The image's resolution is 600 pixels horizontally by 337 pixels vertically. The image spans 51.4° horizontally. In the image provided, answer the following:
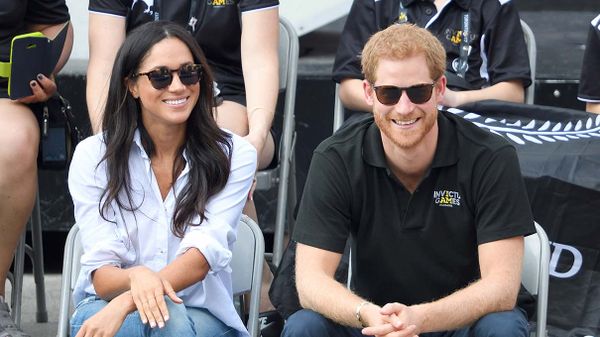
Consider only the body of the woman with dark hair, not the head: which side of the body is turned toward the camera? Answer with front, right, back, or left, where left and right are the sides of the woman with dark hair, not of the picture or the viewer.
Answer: front

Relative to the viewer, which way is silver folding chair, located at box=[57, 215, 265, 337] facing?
toward the camera

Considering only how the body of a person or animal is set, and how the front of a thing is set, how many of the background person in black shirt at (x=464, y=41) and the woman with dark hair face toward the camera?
2

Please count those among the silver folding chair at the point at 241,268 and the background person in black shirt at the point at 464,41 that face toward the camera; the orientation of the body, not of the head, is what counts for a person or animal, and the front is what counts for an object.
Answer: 2

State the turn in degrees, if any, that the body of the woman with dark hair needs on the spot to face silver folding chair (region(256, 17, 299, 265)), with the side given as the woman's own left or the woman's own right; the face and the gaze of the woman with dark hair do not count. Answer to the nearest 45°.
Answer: approximately 135° to the woman's own left

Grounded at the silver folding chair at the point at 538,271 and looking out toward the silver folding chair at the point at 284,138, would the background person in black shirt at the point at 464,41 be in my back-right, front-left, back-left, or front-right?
front-right

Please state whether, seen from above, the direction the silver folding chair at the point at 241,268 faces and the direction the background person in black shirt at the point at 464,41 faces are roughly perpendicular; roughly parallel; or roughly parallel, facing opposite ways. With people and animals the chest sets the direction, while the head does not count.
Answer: roughly parallel

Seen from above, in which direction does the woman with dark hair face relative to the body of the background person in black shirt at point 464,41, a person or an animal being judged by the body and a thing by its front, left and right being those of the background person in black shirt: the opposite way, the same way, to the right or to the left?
the same way

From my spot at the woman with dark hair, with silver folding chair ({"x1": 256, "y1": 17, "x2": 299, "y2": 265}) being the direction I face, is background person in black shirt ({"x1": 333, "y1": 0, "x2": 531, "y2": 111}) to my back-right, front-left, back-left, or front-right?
front-right

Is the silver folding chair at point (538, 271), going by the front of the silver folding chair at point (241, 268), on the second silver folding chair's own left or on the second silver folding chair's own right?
on the second silver folding chair's own left

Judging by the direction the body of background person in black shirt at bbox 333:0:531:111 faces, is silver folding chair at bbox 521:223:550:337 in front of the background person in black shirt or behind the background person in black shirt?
in front

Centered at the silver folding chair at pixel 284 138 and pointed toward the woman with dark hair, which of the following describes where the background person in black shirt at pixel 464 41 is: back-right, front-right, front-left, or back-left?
back-left

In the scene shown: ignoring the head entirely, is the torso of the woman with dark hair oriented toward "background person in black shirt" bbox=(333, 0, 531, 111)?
no

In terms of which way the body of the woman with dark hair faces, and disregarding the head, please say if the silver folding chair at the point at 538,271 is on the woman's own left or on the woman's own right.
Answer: on the woman's own left

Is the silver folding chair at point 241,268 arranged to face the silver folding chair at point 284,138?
no
